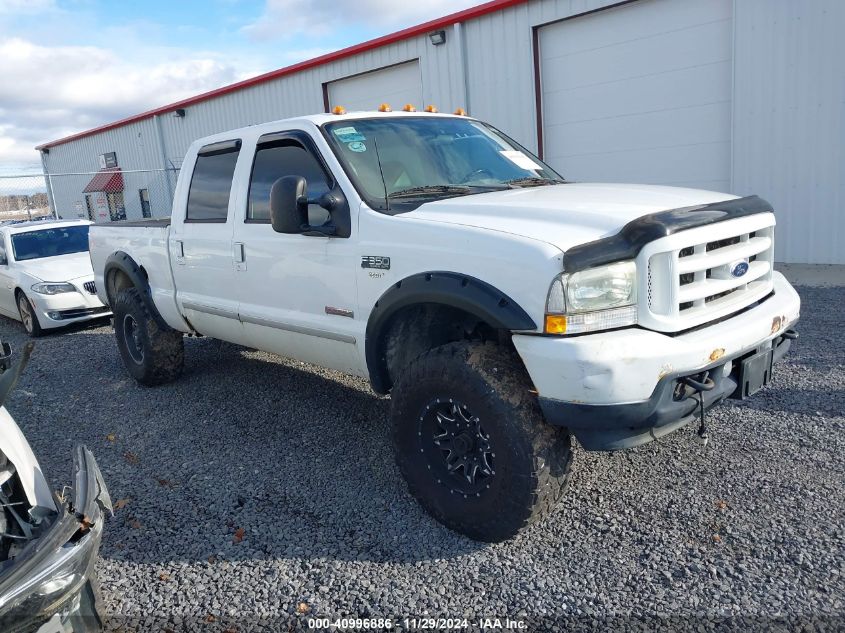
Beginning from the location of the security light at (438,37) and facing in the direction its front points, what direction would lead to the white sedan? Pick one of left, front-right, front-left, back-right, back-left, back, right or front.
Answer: front

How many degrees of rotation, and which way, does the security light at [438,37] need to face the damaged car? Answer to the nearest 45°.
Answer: approximately 45° to its left

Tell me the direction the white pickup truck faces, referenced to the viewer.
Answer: facing the viewer and to the right of the viewer

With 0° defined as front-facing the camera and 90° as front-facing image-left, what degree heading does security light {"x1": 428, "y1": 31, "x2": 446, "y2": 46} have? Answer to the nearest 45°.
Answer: approximately 45°

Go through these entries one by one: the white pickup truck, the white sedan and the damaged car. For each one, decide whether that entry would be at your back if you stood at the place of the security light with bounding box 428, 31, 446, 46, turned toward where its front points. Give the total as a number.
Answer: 0

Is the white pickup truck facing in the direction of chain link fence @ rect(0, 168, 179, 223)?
no

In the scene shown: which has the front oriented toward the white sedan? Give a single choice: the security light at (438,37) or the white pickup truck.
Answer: the security light

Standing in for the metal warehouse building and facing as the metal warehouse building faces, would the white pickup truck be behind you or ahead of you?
ahead

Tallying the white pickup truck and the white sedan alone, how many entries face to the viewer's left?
0

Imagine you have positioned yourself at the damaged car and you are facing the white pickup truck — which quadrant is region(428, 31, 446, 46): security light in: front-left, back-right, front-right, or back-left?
front-left

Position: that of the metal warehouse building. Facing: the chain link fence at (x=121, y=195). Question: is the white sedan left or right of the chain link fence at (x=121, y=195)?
left

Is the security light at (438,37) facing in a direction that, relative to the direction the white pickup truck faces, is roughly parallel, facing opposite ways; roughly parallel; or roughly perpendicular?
roughly perpendicular

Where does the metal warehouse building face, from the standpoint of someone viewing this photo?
facing the viewer and to the left of the viewer

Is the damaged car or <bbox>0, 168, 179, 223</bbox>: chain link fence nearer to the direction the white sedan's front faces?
the damaged car

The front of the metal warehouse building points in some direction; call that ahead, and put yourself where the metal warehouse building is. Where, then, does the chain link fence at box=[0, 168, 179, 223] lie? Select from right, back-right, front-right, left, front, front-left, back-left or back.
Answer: right

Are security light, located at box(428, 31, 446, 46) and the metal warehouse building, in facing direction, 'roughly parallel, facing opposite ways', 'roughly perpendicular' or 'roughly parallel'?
roughly parallel

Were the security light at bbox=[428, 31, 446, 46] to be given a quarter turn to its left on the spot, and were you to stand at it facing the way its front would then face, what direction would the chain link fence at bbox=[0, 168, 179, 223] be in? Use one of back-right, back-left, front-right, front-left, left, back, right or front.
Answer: back

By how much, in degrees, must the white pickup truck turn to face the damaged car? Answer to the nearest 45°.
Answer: approximately 90° to its right

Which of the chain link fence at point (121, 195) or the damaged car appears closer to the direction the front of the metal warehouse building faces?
the damaged car
